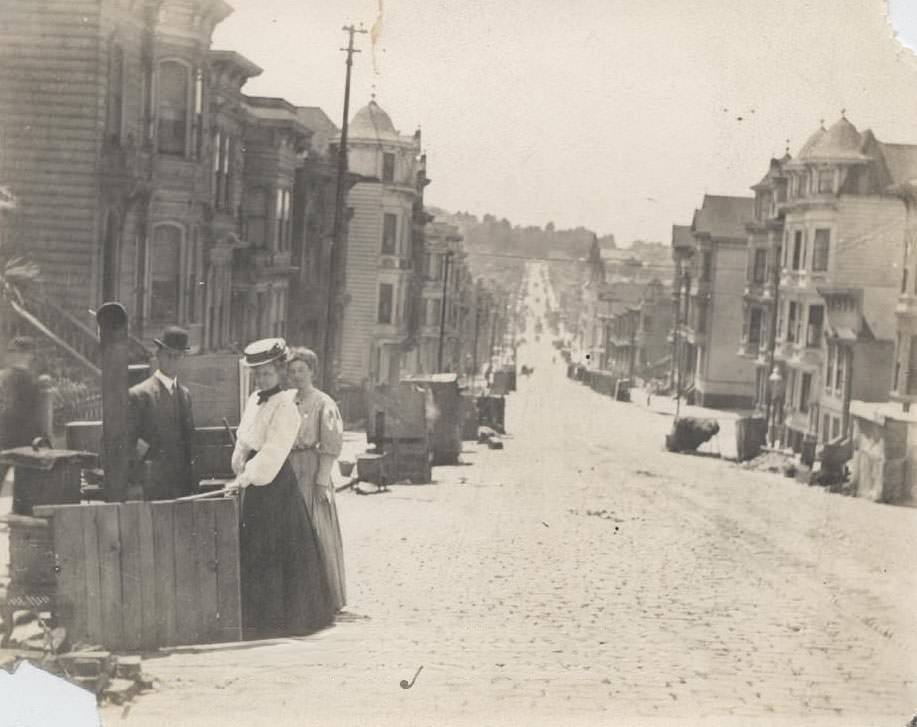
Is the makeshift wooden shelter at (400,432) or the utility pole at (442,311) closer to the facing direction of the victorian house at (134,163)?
the makeshift wooden shelter

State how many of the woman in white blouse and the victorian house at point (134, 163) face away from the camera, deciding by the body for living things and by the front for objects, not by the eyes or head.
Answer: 0

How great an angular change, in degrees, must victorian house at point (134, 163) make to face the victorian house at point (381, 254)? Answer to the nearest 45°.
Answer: approximately 90° to its left

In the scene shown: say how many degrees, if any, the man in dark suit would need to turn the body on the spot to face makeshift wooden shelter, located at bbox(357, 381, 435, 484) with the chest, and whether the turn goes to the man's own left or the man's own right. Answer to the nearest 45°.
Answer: approximately 90° to the man's own left

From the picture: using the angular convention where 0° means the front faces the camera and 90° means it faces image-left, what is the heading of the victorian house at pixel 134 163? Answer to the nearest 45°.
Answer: approximately 315°

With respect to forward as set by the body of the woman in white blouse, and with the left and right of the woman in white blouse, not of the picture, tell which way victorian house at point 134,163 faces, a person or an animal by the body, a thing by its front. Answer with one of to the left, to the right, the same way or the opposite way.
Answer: to the left

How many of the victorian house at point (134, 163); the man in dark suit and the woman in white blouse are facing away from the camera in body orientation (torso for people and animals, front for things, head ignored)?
0

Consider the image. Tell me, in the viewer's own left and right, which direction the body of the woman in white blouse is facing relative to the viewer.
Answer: facing the viewer and to the left of the viewer

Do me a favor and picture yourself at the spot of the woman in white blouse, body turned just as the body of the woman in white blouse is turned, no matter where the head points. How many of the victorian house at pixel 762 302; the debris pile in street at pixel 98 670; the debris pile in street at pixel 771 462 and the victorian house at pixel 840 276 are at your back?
3

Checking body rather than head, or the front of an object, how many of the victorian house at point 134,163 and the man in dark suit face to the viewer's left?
0

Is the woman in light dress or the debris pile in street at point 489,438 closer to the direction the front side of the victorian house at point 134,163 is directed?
the woman in light dress
